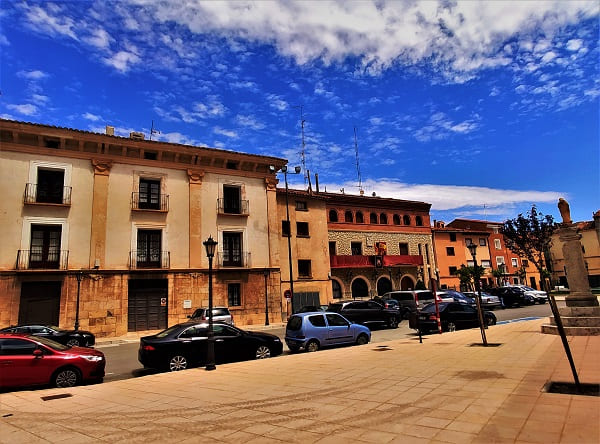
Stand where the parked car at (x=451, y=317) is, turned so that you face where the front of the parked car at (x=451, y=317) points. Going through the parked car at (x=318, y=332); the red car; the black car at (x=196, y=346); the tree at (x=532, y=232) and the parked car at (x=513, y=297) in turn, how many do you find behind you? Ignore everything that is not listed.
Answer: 3

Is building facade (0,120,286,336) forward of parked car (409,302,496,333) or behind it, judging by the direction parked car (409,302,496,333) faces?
behind
